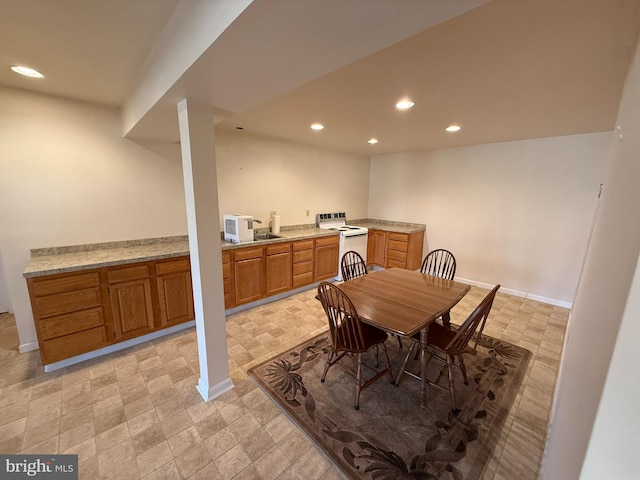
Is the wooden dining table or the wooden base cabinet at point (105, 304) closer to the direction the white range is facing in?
the wooden dining table

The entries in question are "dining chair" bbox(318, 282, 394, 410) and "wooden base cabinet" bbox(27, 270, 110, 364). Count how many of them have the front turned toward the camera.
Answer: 1

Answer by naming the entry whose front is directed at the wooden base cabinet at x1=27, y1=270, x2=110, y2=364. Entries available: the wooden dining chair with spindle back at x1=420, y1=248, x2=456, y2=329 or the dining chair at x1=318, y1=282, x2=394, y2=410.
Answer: the wooden dining chair with spindle back

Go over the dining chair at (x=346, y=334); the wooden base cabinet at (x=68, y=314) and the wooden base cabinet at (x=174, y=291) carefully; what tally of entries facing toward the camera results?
2

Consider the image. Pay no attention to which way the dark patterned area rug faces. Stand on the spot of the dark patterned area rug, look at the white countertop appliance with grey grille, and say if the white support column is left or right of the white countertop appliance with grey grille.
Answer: left

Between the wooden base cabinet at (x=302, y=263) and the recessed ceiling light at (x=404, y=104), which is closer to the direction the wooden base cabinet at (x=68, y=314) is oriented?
the recessed ceiling light

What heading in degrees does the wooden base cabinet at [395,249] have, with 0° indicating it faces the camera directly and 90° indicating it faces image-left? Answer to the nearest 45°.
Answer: approximately 45°

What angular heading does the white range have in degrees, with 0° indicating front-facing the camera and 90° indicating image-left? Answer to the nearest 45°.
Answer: approximately 315°

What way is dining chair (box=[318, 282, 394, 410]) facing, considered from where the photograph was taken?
facing away from the viewer and to the right of the viewer

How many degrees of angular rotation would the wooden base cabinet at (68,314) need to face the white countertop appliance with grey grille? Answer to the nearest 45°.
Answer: approximately 90° to its left
